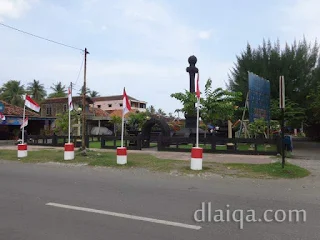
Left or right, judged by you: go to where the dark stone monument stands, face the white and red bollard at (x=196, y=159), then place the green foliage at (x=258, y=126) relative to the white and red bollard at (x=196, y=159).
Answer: left

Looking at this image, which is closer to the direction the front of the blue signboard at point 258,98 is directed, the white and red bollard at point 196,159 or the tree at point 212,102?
the white and red bollard

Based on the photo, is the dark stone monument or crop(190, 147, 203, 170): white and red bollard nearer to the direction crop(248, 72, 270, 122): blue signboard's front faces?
the white and red bollard

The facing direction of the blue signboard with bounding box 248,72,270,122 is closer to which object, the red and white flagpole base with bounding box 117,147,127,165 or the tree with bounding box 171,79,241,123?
the red and white flagpole base

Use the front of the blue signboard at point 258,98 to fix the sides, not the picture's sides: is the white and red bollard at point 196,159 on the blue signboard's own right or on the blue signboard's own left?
on the blue signboard's own right

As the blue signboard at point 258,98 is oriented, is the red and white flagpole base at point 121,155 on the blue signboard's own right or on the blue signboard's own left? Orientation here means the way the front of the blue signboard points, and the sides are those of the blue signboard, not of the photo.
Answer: on the blue signboard's own right
